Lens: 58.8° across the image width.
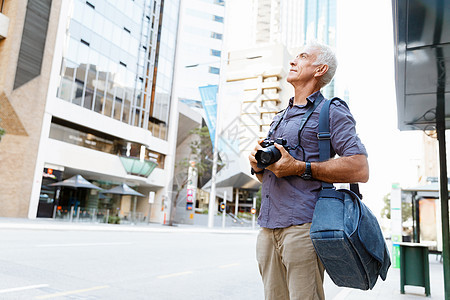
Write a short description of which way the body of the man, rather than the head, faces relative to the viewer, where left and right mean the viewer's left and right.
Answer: facing the viewer and to the left of the viewer

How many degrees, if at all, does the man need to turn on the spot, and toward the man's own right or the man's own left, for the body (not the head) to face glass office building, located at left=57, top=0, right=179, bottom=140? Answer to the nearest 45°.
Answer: approximately 90° to the man's own right

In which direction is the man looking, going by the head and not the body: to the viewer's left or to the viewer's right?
to the viewer's left

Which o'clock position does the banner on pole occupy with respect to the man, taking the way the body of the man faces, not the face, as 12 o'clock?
The banner on pole is roughly at 4 o'clock from the man.

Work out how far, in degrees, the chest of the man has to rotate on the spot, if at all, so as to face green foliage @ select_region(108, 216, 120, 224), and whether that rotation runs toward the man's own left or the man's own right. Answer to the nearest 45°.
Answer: approximately 90° to the man's own right

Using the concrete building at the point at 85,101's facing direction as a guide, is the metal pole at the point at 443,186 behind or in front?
in front

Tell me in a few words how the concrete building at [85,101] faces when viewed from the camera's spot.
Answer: facing the viewer and to the right of the viewer

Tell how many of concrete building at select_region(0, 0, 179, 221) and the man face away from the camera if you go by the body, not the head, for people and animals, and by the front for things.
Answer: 0

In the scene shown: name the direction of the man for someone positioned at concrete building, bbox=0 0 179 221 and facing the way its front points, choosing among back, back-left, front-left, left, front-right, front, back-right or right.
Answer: front-right

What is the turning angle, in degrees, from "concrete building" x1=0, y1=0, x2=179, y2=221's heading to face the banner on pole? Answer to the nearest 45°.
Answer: approximately 45° to its left
